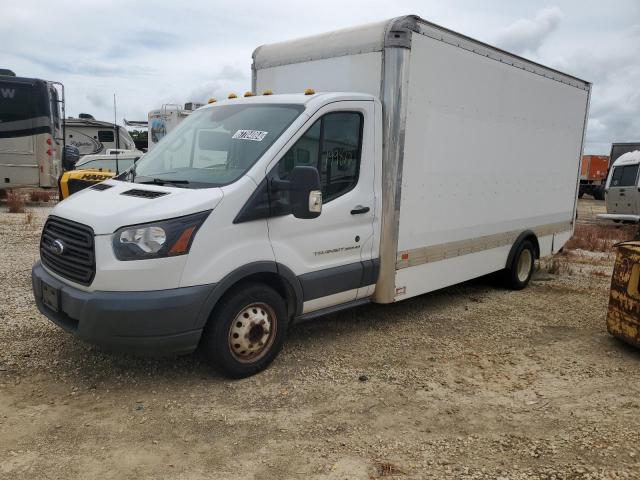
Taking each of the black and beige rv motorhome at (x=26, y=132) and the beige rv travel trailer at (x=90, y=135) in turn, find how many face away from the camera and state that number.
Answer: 1

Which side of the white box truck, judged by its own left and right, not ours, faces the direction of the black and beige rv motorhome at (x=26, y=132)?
right

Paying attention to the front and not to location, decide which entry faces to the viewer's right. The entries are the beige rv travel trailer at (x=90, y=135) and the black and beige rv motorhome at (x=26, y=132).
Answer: the beige rv travel trailer at (x=90, y=135)

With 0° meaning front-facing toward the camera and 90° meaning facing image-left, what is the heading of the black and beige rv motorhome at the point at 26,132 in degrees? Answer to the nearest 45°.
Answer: approximately 180°

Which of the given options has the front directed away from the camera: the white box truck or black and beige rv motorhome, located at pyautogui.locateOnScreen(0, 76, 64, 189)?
the black and beige rv motorhome

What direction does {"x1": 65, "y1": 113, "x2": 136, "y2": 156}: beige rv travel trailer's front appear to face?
to the viewer's right

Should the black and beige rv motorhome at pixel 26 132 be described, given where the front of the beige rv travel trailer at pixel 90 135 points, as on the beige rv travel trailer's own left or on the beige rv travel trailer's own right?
on the beige rv travel trailer's own right

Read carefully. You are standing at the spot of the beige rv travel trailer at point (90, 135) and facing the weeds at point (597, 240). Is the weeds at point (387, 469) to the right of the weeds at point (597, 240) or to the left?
right

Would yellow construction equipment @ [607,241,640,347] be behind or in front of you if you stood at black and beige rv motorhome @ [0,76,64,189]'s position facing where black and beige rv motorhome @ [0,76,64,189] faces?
behind

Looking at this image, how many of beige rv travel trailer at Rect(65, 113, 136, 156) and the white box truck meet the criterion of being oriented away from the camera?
0

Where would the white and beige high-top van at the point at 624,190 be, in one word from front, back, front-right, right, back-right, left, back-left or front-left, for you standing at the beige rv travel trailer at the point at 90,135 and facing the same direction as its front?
front-right

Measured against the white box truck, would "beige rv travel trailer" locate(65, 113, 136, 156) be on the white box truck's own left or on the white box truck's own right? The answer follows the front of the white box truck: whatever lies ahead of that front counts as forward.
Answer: on the white box truck's own right

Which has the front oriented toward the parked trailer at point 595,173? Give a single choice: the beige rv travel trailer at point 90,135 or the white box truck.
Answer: the beige rv travel trailer

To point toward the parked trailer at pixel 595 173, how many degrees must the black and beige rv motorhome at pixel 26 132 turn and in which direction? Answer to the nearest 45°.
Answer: approximately 90° to its right

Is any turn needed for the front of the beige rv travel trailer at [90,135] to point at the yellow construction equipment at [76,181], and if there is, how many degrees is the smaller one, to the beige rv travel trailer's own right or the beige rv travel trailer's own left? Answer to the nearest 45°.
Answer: approximately 90° to the beige rv travel trailer's own right
